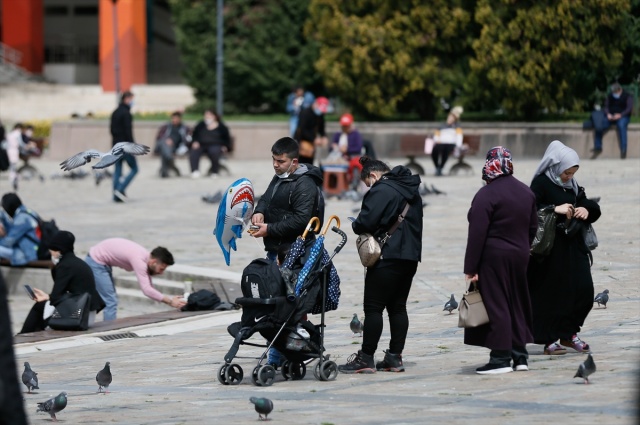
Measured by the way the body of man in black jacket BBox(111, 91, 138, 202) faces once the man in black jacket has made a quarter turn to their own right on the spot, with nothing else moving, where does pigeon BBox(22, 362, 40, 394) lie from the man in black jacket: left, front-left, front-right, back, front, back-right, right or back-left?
front

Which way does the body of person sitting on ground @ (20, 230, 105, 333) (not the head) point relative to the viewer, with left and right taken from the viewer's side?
facing to the left of the viewer

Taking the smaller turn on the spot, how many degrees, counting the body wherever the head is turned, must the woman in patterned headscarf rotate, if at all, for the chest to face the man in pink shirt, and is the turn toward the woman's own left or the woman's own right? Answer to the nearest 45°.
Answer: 0° — they already face them

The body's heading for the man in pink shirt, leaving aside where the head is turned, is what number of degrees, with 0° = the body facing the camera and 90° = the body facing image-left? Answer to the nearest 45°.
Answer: approximately 270°

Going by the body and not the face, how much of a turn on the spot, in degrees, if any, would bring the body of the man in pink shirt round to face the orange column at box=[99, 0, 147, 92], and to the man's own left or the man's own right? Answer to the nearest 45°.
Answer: approximately 90° to the man's own left
